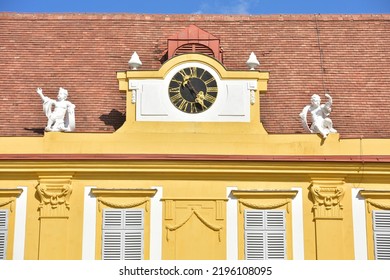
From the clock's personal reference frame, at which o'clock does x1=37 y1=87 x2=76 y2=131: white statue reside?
The white statue is roughly at 3 o'clock from the clock.

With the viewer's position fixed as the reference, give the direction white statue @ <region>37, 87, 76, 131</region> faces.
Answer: facing the viewer

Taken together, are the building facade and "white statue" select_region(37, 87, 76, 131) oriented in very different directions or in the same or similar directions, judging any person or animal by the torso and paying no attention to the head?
same or similar directions

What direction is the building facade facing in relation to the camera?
toward the camera

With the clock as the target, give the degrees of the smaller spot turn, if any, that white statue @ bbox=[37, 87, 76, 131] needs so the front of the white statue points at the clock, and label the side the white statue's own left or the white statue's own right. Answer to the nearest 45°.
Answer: approximately 90° to the white statue's own left

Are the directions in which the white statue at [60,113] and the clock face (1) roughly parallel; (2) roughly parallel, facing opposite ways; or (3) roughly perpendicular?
roughly parallel

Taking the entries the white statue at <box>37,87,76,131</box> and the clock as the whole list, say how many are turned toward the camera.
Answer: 2
